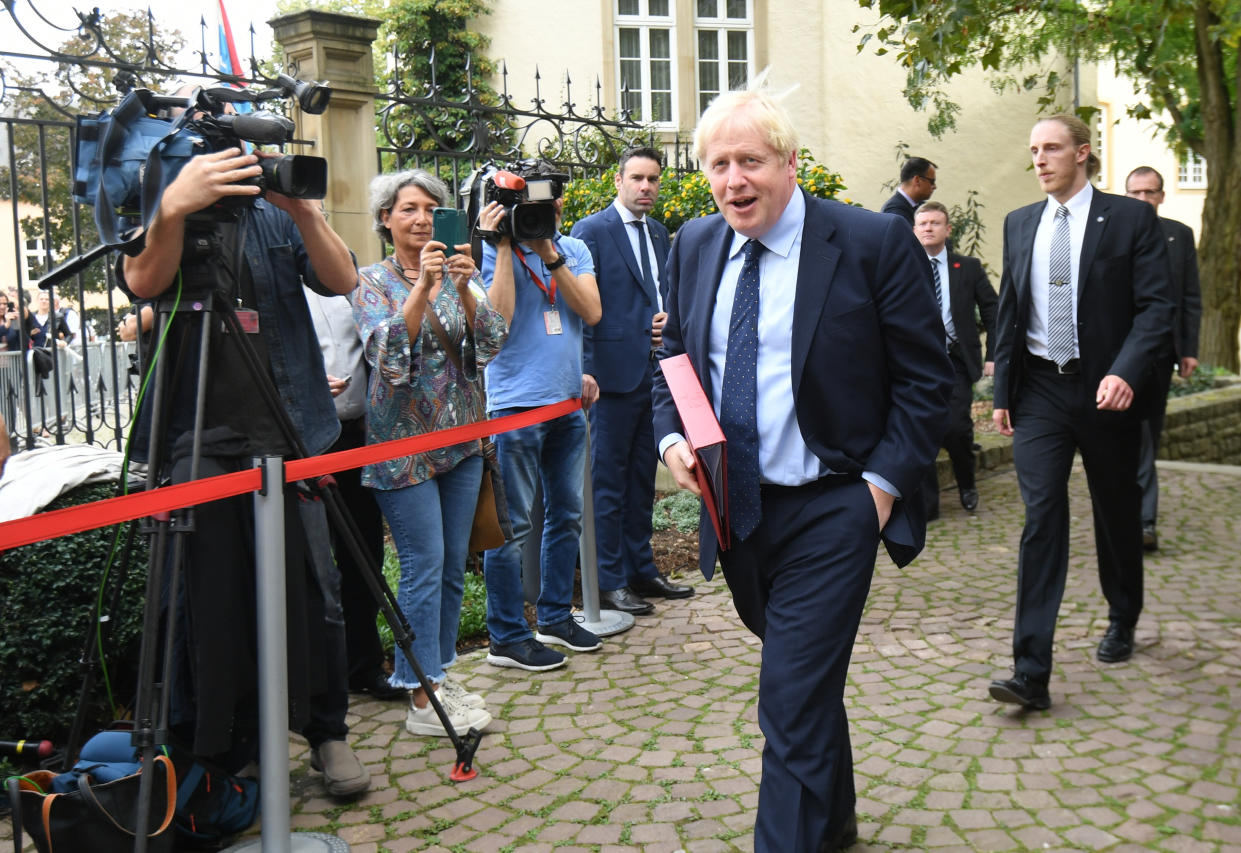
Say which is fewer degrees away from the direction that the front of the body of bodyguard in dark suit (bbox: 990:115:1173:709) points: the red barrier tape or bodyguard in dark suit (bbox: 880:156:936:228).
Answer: the red barrier tape

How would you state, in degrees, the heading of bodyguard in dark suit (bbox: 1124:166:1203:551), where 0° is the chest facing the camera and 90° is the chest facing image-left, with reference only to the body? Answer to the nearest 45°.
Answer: approximately 0°

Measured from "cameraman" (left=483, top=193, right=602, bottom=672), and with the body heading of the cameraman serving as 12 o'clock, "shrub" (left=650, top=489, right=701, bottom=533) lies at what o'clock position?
The shrub is roughly at 8 o'clock from the cameraman.

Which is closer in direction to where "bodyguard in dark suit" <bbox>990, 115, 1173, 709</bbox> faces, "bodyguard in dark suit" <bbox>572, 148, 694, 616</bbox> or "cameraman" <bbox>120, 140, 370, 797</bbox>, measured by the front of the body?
the cameraman

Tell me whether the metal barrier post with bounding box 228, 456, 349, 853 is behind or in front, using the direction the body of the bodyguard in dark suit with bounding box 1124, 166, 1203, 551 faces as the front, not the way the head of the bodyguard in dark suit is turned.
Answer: in front

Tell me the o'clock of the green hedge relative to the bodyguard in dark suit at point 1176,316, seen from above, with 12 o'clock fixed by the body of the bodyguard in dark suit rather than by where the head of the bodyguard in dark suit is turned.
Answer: The green hedge is roughly at 1 o'clock from the bodyguard in dark suit.

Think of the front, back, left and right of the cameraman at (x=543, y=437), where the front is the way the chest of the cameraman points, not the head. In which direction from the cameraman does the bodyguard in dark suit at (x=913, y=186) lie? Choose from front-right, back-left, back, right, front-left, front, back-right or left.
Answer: left

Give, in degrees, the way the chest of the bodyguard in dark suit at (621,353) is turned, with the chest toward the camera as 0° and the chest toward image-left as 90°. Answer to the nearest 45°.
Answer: approximately 315°

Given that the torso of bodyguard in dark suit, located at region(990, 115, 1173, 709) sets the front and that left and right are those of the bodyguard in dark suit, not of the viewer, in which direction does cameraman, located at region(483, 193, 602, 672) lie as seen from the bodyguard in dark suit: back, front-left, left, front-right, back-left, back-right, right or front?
front-right
